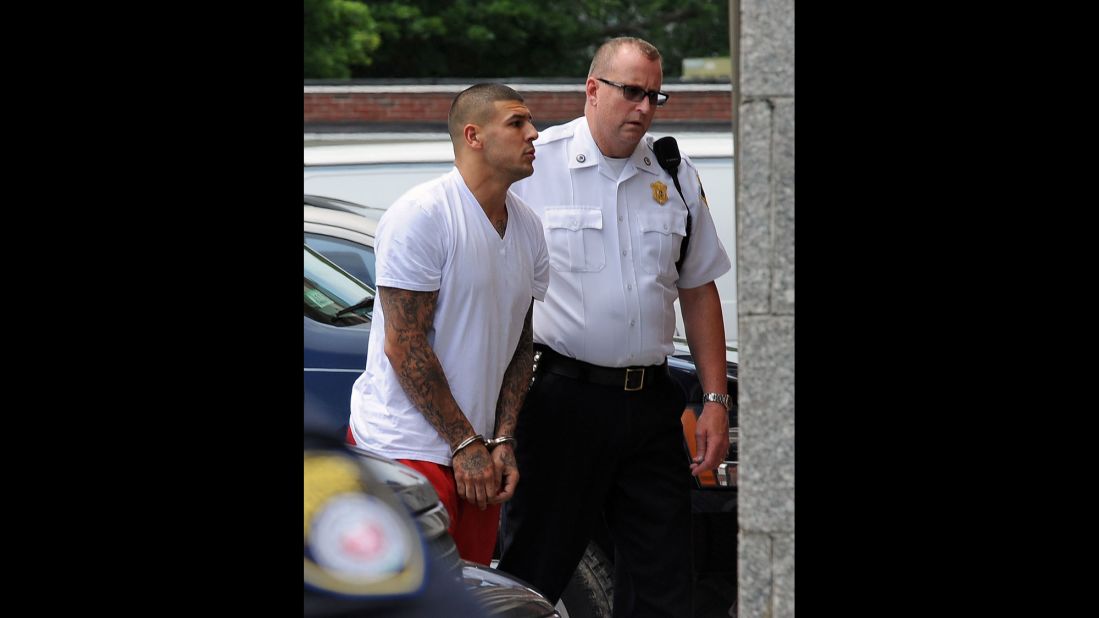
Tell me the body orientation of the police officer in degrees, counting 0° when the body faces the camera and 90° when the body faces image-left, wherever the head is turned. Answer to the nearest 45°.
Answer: approximately 315°

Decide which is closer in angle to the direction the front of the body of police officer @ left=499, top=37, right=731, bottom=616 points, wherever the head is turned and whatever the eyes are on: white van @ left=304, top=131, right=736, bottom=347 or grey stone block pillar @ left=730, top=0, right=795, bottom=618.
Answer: the grey stone block pillar

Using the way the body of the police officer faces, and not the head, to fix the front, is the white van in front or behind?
behind
